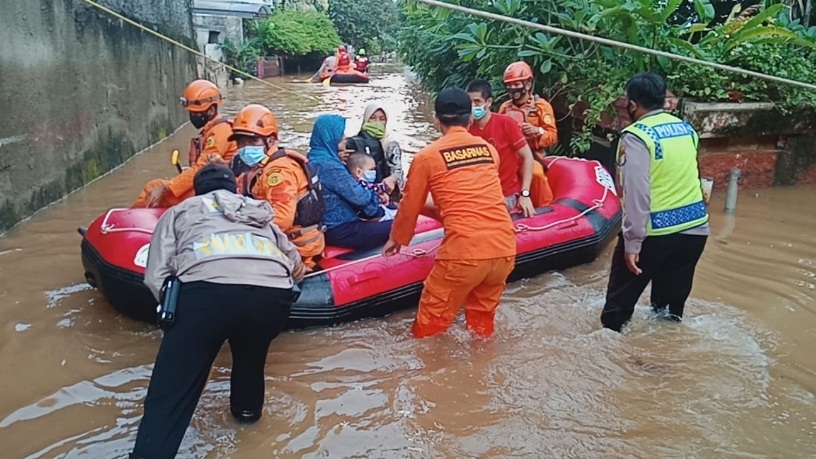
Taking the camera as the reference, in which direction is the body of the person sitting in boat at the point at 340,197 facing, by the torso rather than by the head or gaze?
to the viewer's right

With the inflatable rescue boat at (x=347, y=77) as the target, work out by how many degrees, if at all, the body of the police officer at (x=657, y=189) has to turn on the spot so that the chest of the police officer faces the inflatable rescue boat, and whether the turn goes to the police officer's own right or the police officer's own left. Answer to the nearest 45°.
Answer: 0° — they already face it

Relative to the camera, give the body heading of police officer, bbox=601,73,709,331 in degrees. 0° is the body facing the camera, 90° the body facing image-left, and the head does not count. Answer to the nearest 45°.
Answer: approximately 135°

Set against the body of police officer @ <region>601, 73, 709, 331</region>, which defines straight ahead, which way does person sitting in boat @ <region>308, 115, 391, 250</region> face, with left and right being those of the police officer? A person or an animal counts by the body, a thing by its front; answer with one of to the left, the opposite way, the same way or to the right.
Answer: to the right

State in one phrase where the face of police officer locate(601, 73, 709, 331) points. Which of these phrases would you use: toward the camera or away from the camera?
away from the camera

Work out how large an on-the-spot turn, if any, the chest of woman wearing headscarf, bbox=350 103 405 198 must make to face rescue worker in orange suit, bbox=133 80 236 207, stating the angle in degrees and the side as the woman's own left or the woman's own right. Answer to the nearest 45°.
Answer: approximately 90° to the woman's own right

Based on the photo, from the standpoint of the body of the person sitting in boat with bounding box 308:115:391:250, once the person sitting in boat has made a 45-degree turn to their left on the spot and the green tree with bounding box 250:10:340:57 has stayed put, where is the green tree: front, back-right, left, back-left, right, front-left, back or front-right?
front-left

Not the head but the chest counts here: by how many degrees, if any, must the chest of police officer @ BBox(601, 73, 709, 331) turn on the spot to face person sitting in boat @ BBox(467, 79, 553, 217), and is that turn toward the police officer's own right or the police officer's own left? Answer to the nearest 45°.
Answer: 0° — they already face them

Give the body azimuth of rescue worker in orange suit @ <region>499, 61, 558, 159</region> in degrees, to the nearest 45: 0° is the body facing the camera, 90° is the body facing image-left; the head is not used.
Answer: approximately 45°

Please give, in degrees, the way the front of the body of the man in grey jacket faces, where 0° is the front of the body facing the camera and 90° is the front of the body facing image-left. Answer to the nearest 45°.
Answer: approximately 180°

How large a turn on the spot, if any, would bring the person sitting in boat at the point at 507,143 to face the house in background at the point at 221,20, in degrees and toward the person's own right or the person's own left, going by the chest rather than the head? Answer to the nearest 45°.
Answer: approximately 90° to the person's own right

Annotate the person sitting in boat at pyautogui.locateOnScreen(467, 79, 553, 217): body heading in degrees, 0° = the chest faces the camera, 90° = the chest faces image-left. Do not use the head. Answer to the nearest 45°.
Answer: approximately 45°

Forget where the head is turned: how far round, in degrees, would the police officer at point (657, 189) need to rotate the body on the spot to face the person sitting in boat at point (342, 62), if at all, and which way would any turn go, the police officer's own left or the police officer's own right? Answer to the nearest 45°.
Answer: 0° — they already face them
